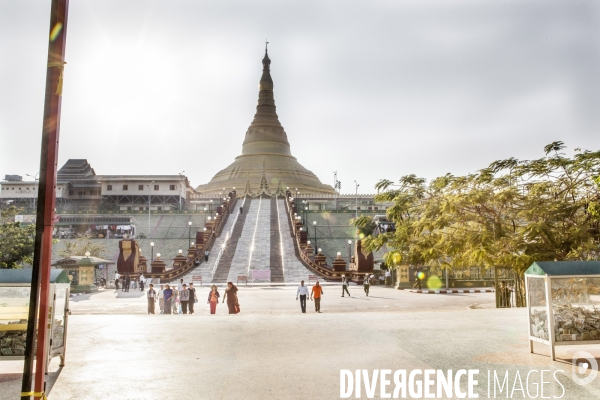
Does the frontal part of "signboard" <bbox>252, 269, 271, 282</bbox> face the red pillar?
yes

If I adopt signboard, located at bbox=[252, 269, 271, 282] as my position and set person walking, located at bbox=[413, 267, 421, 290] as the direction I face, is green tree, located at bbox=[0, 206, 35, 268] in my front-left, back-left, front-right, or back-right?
back-right

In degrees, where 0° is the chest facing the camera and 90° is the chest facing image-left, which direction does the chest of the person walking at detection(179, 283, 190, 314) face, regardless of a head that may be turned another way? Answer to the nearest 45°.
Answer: approximately 0°

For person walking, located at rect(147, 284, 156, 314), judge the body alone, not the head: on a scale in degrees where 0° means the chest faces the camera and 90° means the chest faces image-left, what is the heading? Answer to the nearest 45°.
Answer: approximately 0°

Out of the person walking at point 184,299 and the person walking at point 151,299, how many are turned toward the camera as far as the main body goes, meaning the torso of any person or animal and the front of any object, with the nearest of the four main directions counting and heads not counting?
2

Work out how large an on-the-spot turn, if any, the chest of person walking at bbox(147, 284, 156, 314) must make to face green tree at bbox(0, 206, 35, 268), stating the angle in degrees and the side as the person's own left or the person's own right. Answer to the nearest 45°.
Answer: approximately 135° to the person's own right

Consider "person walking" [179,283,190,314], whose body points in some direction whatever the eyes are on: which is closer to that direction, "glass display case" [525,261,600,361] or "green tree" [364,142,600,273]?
the glass display case

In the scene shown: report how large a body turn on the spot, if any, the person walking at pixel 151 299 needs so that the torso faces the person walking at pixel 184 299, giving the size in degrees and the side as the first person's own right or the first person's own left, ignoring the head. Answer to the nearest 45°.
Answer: approximately 90° to the first person's own left

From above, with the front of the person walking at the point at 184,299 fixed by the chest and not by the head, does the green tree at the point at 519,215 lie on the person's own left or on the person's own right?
on the person's own left
